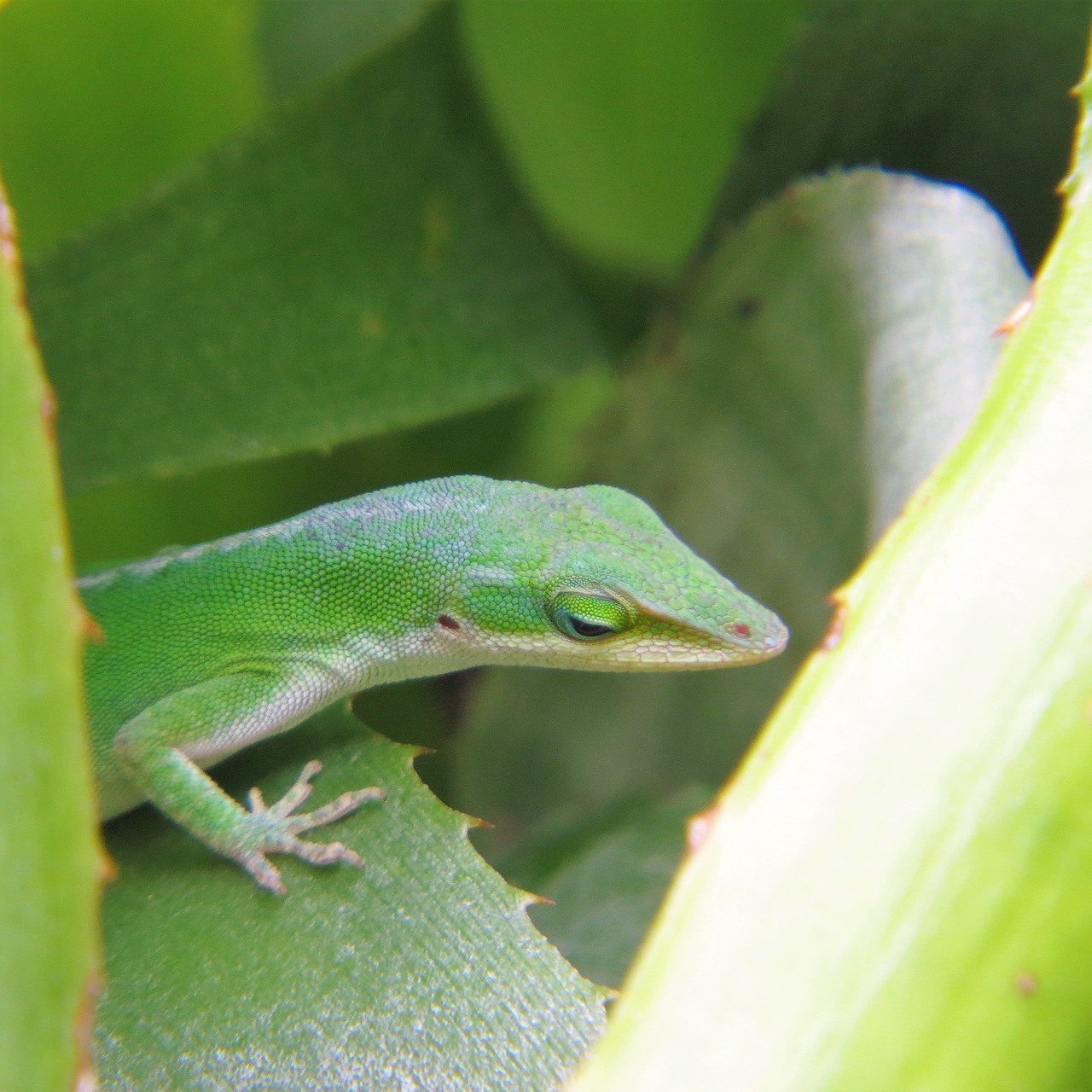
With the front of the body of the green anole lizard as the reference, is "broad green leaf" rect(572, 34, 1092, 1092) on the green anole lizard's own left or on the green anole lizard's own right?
on the green anole lizard's own right

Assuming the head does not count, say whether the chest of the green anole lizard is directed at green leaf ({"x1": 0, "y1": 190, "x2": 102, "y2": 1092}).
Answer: no

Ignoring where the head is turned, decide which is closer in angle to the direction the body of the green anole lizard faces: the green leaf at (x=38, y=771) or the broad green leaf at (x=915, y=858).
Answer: the broad green leaf

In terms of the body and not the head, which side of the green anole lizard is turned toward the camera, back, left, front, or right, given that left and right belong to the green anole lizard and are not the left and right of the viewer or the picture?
right

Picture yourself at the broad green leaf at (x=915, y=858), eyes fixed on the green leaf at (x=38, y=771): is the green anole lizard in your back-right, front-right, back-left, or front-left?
front-right
